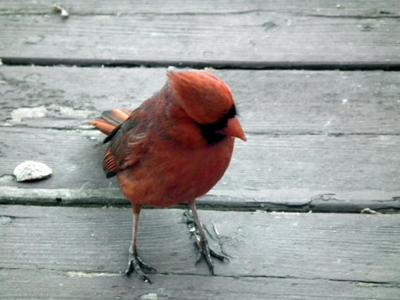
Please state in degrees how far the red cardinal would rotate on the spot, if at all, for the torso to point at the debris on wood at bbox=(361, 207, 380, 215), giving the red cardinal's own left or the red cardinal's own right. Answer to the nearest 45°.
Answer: approximately 45° to the red cardinal's own left

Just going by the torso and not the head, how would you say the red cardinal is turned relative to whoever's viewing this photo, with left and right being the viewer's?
facing the viewer and to the right of the viewer

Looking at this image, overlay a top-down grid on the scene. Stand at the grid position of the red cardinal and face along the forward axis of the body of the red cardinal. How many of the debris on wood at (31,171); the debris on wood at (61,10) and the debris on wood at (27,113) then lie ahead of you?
0

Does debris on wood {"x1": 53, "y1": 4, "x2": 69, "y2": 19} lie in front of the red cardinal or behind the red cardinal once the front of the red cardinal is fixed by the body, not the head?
behind

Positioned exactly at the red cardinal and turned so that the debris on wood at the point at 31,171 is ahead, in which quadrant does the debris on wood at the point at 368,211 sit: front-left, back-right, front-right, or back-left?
back-right

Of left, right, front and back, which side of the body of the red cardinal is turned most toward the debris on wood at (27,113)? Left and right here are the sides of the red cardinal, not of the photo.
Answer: back

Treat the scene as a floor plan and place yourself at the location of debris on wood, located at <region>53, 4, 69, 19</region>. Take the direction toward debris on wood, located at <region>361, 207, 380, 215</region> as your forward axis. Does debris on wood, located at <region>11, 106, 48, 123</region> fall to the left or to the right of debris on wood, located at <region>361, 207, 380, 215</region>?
right

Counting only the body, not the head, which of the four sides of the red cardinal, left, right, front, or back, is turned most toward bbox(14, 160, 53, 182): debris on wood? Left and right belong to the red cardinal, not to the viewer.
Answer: back
